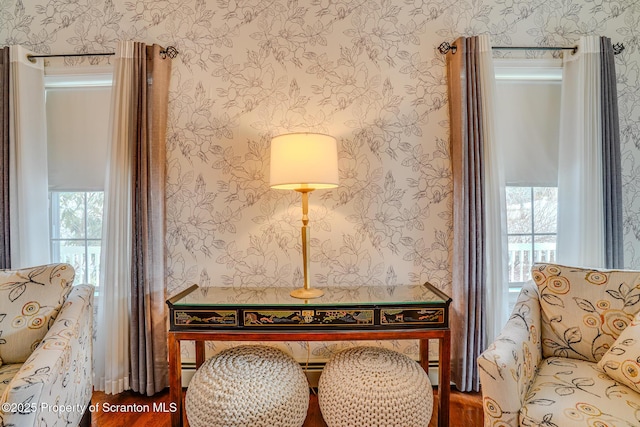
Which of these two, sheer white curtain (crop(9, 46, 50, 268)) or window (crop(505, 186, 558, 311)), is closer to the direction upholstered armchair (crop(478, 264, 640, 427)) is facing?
the sheer white curtain

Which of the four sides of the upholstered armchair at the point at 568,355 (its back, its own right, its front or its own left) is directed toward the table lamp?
right

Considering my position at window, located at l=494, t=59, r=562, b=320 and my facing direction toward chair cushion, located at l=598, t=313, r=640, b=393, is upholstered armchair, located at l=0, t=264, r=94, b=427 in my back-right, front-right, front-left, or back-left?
front-right

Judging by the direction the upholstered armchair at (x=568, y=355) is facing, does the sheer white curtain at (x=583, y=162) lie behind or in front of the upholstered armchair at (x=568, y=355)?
behind

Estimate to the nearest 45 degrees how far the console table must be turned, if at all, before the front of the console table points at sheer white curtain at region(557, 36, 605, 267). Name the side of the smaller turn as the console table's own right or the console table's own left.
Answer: approximately 90° to the console table's own left

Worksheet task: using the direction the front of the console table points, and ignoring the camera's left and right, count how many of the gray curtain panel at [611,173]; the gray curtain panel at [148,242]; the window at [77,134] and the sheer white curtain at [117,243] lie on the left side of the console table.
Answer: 1

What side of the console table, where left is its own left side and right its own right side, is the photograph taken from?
front
